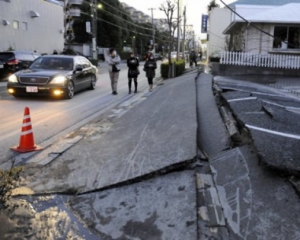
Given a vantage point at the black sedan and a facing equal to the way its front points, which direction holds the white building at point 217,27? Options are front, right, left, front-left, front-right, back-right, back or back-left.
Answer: back

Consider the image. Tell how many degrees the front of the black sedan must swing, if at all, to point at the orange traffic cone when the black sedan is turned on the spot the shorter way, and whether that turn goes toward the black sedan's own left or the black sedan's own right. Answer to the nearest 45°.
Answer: approximately 45° to the black sedan's own left

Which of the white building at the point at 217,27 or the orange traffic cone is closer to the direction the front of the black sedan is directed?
the orange traffic cone

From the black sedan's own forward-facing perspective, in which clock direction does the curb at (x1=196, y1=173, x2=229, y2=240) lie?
The curb is roughly at 10 o'clock from the black sedan.

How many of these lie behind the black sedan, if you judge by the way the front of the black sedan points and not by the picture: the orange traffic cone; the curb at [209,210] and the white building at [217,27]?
1

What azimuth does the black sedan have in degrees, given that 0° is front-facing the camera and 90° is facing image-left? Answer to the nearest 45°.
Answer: approximately 45°
